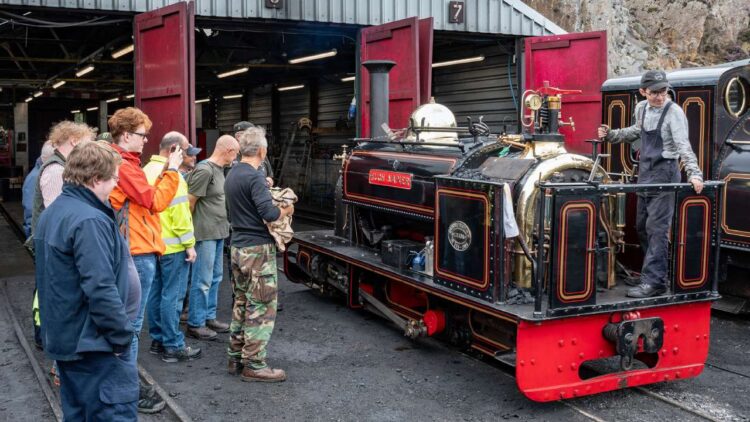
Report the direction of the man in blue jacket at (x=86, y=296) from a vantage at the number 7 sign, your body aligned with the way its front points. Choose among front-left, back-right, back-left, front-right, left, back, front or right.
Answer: front

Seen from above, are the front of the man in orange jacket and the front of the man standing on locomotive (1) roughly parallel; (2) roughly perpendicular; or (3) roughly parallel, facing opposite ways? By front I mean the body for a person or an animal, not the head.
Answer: roughly parallel, facing opposite ways

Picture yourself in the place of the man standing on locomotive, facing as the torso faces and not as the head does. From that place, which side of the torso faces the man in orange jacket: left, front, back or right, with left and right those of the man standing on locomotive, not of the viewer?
front

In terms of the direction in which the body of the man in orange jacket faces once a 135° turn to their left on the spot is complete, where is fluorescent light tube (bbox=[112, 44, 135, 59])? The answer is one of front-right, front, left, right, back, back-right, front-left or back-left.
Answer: front-right

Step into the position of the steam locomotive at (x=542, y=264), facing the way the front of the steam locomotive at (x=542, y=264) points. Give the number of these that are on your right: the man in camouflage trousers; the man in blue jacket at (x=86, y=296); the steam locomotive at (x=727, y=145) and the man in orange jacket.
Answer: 1

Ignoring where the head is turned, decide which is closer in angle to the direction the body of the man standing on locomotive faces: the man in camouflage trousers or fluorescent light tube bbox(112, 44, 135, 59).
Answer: the man in camouflage trousers

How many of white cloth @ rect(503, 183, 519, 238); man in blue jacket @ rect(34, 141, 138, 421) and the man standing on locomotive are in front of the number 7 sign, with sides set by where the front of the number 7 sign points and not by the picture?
3

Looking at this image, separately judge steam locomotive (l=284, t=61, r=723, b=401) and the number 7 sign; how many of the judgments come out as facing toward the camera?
1

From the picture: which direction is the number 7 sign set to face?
toward the camera

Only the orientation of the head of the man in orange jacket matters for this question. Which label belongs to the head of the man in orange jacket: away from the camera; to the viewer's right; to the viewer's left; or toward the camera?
to the viewer's right

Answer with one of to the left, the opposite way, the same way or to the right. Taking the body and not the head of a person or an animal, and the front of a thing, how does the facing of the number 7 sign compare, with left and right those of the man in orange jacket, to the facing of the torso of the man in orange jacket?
to the right

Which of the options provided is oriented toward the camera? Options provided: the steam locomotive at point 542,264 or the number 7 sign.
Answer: the number 7 sign

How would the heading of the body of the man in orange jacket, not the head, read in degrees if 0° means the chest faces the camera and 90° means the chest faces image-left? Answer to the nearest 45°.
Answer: approximately 270°

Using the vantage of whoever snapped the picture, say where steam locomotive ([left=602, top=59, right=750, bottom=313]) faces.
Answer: facing the viewer and to the right of the viewer

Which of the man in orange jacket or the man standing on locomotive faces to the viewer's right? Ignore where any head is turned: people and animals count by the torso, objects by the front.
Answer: the man in orange jacket
